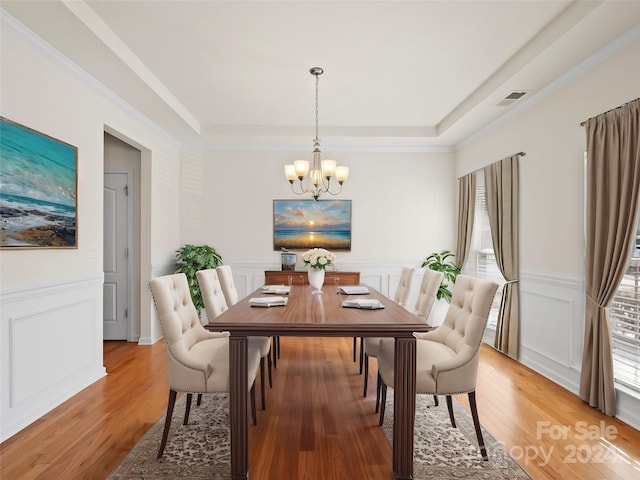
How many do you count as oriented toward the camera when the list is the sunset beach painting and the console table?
2

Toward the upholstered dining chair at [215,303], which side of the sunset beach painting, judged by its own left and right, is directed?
front

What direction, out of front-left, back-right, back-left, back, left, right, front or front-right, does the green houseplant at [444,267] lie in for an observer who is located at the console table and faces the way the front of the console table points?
left

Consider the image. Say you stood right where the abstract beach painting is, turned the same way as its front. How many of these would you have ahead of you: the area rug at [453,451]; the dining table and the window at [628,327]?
3

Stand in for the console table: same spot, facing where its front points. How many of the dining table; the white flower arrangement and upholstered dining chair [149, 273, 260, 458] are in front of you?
3

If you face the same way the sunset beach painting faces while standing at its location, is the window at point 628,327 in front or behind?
in front

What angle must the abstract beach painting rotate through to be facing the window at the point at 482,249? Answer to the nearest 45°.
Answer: approximately 45° to its left

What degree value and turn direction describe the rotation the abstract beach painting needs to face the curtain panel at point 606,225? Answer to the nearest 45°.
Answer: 0° — it already faces it

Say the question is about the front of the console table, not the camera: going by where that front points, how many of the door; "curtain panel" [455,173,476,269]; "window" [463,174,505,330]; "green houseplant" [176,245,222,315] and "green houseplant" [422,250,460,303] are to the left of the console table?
3

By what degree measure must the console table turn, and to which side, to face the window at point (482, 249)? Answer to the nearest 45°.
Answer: approximately 90° to its left

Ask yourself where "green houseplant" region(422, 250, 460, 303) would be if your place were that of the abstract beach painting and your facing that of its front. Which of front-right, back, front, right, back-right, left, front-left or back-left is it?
front-left

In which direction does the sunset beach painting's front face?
toward the camera

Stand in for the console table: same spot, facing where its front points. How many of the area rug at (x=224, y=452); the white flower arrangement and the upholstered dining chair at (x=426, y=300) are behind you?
0

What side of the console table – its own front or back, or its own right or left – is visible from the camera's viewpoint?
front

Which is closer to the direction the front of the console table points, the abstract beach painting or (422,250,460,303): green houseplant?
the abstract beach painting

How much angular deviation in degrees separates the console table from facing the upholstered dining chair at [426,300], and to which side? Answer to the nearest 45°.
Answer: approximately 45° to its left

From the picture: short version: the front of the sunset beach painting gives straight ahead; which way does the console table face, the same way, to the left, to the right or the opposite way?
the same way

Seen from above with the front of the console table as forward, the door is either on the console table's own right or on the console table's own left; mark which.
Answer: on the console table's own right

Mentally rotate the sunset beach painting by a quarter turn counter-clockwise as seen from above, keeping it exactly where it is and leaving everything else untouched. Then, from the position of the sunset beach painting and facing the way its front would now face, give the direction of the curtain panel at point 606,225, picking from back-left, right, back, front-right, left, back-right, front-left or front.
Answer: front-right

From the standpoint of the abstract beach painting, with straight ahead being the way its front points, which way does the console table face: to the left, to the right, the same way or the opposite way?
to the right

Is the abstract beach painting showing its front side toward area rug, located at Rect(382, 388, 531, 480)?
yes
